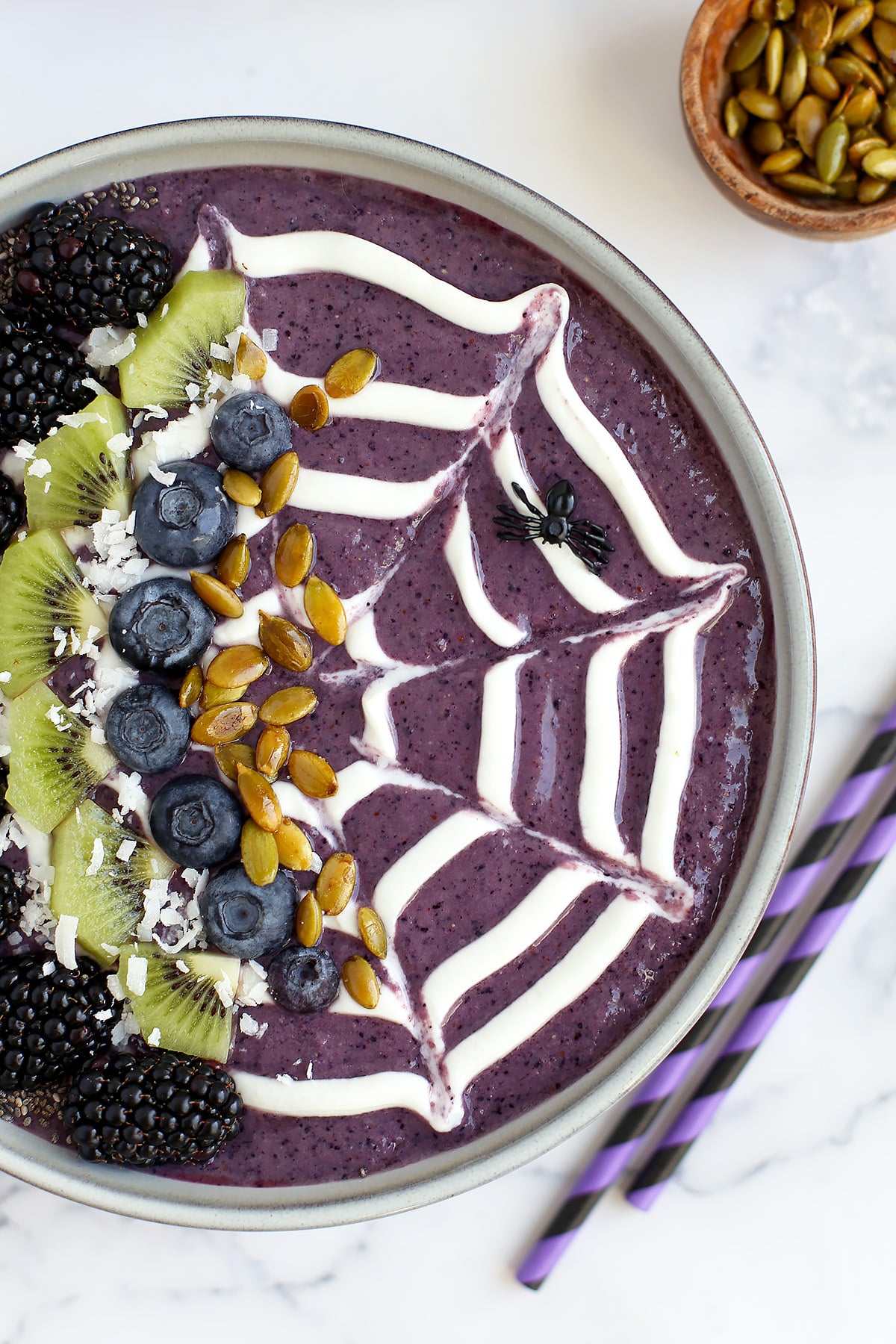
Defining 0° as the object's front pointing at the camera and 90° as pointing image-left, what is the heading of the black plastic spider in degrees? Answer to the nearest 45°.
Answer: approximately 0°

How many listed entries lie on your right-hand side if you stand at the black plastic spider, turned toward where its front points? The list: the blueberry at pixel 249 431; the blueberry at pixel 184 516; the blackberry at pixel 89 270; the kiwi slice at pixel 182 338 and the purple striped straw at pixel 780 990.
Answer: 4

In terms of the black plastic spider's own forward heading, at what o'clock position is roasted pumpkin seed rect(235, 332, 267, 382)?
The roasted pumpkin seed is roughly at 3 o'clock from the black plastic spider.

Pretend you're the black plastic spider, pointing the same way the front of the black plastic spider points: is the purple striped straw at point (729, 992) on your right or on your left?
on your left
